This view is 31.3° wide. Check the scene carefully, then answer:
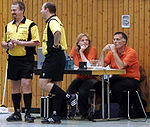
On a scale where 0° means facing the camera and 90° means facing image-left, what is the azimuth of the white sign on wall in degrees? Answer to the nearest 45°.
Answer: approximately 0°

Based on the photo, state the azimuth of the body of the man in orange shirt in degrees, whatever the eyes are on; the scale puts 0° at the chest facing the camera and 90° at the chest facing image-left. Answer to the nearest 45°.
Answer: approximately 45°
